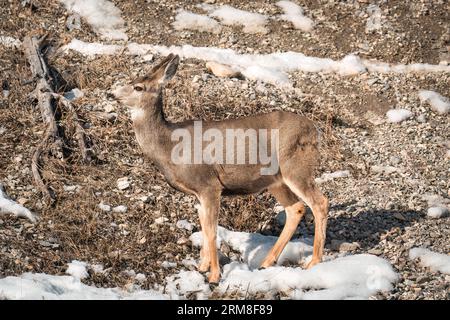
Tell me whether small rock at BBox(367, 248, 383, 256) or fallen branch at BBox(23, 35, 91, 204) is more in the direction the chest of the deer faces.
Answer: the fallen branch

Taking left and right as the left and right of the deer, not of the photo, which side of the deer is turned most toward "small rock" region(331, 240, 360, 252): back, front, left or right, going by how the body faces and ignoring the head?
back

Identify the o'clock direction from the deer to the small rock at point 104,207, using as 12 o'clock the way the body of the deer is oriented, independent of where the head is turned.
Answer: The small rock is roughly at 1 o'clock from the deer.

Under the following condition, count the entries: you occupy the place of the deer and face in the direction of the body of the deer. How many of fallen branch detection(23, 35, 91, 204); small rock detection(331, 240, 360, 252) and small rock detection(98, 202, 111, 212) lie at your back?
1

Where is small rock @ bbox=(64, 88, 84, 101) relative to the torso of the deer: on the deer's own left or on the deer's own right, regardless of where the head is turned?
on the deer's own right

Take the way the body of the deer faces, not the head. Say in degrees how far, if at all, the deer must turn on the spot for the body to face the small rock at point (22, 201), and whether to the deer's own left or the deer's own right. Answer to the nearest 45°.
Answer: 0° — it already faces it

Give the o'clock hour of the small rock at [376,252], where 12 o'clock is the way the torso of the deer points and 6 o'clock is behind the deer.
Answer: The small rock is roughly at 6 o'clock from the deer.

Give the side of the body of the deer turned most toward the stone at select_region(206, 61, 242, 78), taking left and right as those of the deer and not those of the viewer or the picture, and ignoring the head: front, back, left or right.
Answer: right

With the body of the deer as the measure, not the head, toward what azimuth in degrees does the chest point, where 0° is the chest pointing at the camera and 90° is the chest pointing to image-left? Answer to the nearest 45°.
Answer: approximately 90°
